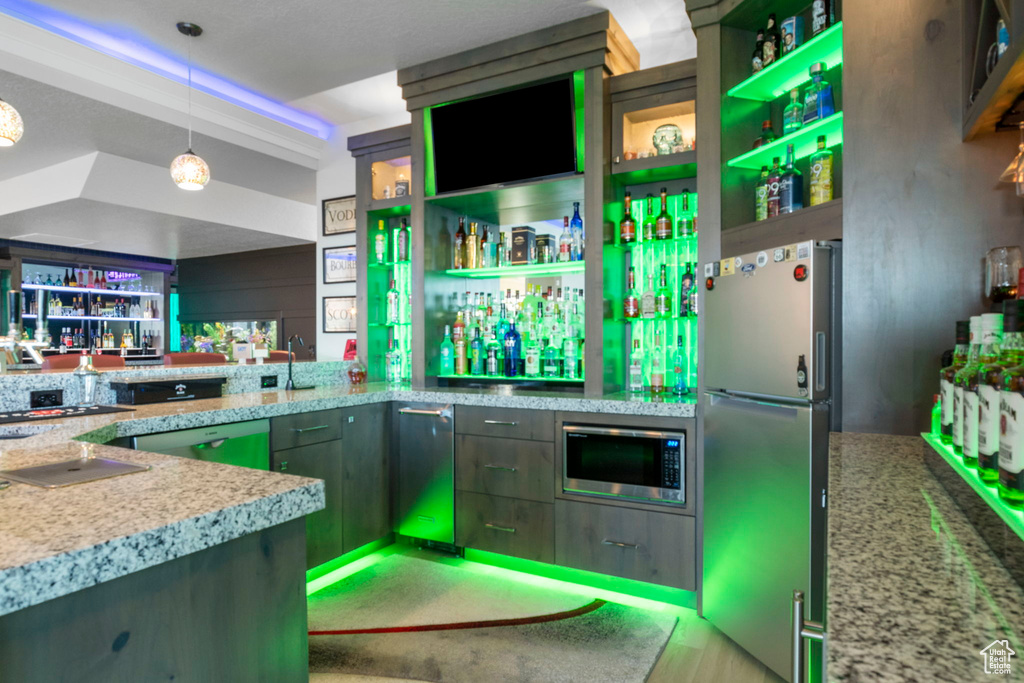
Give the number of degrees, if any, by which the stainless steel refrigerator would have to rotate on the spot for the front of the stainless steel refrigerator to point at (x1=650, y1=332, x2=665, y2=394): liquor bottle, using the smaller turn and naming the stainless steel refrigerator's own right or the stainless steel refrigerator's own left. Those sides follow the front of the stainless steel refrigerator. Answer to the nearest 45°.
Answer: approximately 90° to the stainless steel refrigerator's own right

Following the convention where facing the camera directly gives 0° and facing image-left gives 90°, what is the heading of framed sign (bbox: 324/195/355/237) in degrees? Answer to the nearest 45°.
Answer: approximately 45°

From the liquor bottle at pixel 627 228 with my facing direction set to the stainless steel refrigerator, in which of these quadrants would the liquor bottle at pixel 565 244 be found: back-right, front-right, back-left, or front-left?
back-right

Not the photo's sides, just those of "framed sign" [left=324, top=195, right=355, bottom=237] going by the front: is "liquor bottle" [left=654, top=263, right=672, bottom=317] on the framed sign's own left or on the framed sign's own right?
on the framed sign's own left

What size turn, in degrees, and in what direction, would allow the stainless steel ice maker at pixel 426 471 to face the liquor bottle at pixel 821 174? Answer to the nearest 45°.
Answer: approximately 90° to its left

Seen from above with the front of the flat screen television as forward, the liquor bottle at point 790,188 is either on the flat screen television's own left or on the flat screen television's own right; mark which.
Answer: on the flat screen television's own left

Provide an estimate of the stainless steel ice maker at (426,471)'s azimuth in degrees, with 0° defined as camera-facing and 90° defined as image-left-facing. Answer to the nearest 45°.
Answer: approximately 45°

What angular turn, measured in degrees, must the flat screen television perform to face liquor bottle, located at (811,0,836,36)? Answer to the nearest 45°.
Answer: approximately 90° to its left
